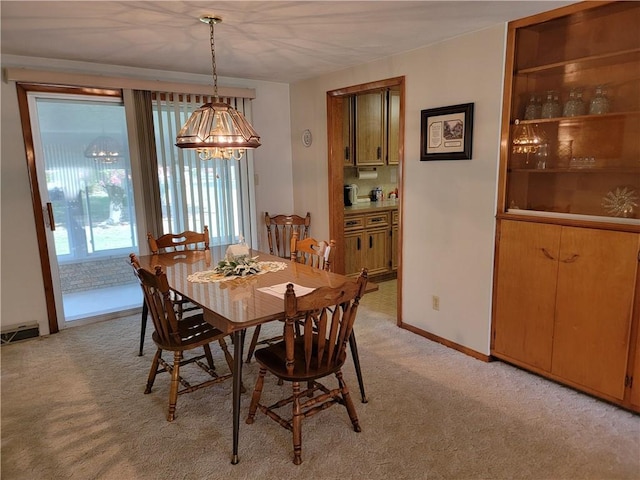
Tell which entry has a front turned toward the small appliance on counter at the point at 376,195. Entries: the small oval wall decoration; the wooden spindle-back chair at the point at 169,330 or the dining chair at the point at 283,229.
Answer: the wooden spindle-back chair

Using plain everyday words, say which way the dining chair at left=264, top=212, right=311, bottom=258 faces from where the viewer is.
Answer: facing the viewer

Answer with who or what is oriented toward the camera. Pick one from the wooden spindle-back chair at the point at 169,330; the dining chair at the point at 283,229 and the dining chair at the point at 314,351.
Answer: the dining chair at the point at 283,229

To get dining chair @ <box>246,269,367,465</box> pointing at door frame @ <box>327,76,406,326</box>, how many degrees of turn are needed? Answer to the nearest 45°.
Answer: approximately 45° to its right

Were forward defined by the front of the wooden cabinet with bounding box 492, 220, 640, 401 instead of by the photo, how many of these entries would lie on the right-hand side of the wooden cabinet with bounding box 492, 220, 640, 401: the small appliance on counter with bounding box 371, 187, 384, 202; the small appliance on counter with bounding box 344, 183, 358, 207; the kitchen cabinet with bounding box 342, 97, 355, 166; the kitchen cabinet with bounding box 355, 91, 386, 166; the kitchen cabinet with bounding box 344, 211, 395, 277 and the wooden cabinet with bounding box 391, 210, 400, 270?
6

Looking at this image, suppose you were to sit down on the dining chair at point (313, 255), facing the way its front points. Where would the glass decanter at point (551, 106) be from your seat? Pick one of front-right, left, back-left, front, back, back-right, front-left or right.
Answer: back-left

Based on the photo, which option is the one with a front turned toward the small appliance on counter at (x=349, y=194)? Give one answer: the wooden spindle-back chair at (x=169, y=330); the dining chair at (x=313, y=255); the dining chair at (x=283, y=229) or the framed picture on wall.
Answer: the wooden spindle-back chair

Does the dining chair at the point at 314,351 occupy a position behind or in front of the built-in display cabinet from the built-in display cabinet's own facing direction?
in front

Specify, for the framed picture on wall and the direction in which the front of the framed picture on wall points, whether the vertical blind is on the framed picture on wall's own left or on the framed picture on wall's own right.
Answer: on the framed picture on wall's own right

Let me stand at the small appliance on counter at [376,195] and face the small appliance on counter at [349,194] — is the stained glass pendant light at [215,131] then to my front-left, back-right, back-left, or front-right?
front-left

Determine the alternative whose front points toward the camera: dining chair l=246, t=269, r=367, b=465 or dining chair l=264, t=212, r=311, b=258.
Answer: dining chair l=264, t=212, r=311, b=258

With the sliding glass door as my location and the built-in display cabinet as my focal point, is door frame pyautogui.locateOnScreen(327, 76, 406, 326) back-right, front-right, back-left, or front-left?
front-left

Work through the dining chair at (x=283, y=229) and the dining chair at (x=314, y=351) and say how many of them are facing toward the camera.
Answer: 1

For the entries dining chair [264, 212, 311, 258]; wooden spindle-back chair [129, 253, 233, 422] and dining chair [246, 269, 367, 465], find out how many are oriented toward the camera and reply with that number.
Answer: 1
